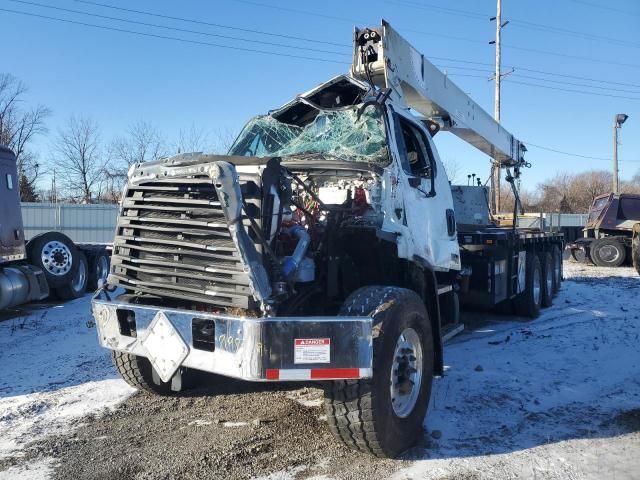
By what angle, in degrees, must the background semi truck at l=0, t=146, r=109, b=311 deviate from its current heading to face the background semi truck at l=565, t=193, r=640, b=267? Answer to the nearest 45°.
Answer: approximately 135° to its left

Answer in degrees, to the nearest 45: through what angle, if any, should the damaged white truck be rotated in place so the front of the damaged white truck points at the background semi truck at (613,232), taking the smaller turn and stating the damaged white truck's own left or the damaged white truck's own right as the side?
approximately 180°

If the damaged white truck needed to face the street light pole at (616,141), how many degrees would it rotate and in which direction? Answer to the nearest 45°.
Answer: approximately 180°

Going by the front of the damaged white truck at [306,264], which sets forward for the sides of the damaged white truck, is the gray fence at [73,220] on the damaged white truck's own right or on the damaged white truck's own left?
on the damaged white truck's own right

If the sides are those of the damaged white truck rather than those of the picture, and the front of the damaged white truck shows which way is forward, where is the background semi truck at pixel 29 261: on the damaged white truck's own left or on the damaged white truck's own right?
on the damaged white truck's own right

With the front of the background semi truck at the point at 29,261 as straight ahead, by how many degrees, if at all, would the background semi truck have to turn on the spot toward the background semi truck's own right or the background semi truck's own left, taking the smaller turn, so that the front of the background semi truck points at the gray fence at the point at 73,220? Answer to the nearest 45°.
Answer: approximately 135° to the background semi truck's own right

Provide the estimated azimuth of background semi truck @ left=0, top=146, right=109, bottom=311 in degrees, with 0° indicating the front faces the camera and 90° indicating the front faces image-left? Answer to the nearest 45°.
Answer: approximately 45°

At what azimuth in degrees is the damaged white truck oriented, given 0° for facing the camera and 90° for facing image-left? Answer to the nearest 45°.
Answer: approximately 45°

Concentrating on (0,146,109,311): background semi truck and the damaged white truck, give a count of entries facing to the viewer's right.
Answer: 0
